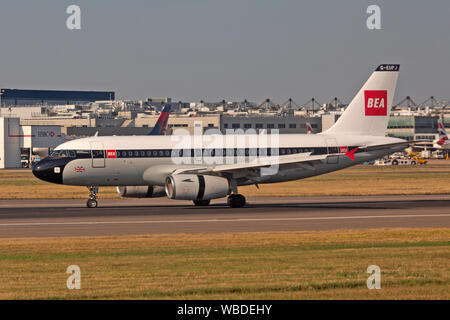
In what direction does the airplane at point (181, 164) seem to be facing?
to the viewer's left
